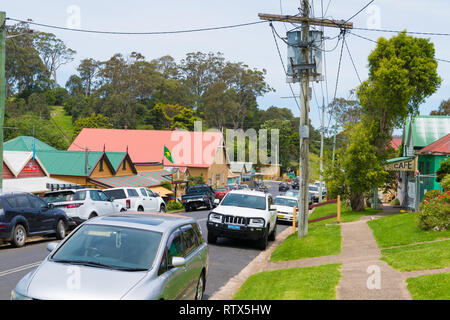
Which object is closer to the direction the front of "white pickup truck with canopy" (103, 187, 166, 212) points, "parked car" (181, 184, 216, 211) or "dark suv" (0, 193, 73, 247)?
the parked car

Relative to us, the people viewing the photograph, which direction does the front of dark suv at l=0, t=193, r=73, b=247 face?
facing away from the viewer and to the right of the viewer

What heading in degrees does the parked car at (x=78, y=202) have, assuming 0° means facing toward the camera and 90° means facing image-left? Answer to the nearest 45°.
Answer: approximately 225°

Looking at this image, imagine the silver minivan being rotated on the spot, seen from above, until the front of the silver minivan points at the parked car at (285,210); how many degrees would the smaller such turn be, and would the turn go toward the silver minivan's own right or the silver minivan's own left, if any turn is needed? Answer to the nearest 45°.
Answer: approximately 180°

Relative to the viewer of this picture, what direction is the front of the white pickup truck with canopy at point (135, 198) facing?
facing away from the viewer and to the right of the viewer

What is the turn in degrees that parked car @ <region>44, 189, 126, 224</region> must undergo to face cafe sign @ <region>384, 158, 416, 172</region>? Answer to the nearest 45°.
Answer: approximately 45° to its right
